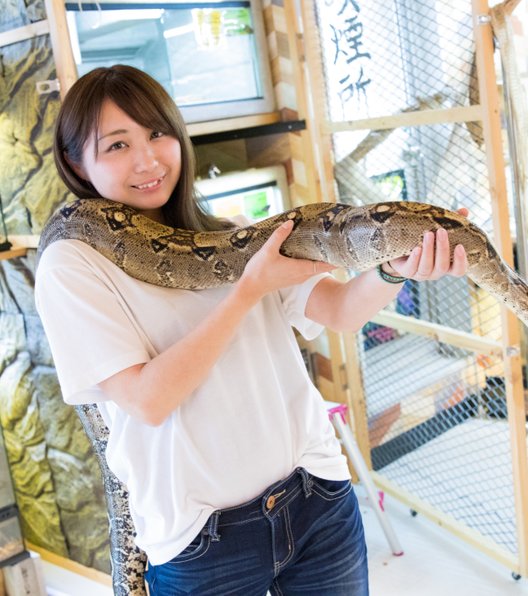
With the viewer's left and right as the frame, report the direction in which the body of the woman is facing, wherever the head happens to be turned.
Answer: facing the viewer and to the right of the viewer

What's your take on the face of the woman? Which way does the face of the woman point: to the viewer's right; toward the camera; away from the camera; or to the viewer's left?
toward the camera

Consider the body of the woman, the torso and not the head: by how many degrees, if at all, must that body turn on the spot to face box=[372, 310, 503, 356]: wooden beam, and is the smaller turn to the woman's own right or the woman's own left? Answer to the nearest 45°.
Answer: approximately 90° to the woman's own left

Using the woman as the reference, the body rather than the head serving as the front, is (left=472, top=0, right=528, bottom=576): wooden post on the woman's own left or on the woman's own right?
on the woman's own left

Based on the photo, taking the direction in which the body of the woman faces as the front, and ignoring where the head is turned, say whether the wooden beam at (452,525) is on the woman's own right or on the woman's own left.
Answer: on the woman's own left

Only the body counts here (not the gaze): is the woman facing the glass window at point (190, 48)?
no

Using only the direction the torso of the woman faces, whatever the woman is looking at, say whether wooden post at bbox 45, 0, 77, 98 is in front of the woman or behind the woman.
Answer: behind

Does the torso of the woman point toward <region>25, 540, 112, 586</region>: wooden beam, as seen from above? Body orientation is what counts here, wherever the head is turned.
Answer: no
